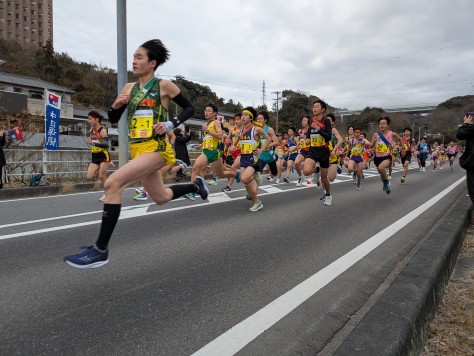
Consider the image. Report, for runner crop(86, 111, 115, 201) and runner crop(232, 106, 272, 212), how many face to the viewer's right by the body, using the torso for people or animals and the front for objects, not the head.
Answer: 0

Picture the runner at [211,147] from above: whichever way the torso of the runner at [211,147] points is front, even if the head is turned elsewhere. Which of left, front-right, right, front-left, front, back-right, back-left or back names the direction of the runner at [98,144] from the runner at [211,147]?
front-right

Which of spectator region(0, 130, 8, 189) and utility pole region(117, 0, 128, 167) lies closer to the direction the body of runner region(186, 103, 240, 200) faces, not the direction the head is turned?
the spectator

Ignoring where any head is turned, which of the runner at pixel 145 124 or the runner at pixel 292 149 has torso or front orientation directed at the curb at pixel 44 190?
the runner at pixel 292 149

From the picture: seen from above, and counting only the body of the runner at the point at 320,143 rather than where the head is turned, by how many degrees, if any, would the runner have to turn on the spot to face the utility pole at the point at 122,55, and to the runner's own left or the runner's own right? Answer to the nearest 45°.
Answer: approximately 90° to the runner's own right

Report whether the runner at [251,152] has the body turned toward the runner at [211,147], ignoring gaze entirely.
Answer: no

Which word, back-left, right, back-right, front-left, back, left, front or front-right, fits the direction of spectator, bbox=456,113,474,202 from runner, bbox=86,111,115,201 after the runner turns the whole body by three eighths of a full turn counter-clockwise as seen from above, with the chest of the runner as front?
front-right

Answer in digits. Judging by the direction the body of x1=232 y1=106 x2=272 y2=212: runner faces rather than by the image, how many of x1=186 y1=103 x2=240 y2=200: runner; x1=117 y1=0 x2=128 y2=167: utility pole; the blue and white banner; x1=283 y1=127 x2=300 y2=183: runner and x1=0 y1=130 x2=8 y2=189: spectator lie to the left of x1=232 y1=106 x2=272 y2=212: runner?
0

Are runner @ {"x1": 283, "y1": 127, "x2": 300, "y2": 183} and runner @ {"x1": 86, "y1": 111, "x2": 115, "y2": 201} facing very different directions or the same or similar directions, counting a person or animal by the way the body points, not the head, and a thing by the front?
same or similar directions

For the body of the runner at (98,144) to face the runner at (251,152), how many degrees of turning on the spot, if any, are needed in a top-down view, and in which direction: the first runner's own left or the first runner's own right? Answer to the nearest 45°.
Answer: approximately 90° to the first runner's own left

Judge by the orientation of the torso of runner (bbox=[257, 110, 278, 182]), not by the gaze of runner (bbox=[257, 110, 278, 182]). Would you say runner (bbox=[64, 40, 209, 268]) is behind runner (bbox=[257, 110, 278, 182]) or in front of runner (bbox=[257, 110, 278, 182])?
in front

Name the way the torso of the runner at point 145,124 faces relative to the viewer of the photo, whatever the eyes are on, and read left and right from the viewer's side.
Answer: facing the viewer and to the left of the viewer

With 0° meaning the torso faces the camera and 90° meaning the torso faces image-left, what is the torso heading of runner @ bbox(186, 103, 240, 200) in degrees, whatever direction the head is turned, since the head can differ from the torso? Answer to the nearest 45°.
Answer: approximately 45°

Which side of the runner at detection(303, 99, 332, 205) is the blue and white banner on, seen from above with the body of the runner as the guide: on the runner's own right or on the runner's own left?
on the runner's own right

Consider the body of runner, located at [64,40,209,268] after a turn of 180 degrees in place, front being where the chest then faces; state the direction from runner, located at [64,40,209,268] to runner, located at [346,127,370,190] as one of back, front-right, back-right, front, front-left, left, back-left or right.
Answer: front

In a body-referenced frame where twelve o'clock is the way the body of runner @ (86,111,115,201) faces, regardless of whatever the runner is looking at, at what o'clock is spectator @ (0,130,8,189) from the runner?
The spectator is roughly at 3 o'clock from the runner.

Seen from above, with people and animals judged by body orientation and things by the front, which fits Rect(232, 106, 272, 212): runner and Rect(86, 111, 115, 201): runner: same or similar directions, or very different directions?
same or similar directions

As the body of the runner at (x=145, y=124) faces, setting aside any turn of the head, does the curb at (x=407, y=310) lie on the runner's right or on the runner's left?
on the runner's left

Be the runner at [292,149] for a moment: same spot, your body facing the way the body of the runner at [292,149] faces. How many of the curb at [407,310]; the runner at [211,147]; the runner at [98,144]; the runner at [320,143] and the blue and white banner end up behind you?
0

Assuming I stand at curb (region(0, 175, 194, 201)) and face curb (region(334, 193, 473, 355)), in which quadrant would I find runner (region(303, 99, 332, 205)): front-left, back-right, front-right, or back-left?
front-left
